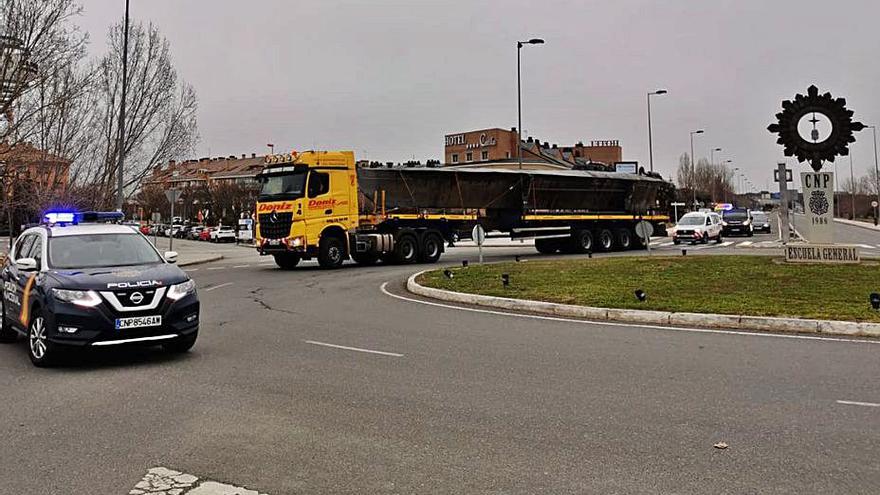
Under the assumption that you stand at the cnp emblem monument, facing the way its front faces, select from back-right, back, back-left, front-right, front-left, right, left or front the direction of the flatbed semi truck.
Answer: right

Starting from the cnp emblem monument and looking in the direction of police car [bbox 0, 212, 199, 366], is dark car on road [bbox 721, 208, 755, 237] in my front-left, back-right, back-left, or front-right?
back-right

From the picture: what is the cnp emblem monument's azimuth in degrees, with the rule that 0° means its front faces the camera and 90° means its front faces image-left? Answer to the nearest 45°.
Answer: approximately 0°

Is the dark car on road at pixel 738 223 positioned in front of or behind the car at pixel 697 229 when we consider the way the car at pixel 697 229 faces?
behind

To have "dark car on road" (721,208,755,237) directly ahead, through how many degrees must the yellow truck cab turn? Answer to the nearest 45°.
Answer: approximately 180°

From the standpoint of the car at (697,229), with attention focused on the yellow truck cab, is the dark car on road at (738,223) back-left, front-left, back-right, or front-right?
back-right

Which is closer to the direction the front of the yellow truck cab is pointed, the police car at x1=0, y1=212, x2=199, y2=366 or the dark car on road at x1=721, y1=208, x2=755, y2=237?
the police car

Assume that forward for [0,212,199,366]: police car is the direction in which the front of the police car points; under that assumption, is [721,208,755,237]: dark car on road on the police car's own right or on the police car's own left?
on the police car's own left

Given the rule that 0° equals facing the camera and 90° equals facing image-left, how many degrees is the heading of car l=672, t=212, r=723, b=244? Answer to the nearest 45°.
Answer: approximately 45°

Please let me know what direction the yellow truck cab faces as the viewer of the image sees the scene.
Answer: facing the viewer and to the left of the viewer

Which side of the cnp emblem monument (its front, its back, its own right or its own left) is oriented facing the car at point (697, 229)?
back

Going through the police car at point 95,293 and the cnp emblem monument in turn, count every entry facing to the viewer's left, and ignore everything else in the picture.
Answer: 0
